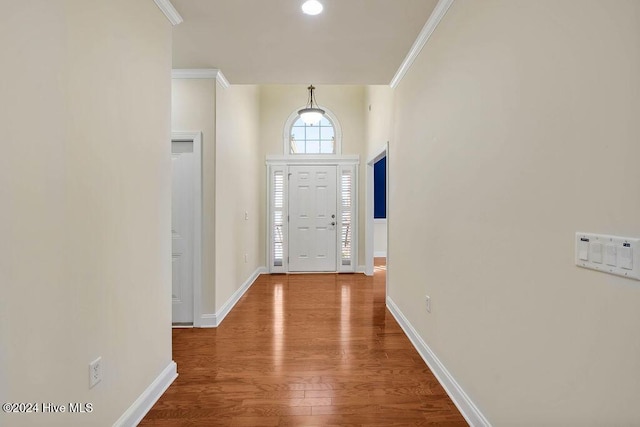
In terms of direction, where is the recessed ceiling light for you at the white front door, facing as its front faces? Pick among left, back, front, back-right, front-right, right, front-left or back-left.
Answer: front

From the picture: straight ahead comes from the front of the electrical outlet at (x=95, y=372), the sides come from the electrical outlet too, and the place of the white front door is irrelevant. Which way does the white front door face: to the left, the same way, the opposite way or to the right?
to the right

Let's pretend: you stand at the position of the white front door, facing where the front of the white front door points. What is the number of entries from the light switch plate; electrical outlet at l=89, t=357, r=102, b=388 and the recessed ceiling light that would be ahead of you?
3

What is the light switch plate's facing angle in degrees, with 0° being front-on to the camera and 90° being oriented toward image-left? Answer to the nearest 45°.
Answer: approximately 45°

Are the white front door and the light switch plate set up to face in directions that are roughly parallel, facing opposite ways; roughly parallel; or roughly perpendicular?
roughly perpendicular

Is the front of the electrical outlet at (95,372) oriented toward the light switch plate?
yes

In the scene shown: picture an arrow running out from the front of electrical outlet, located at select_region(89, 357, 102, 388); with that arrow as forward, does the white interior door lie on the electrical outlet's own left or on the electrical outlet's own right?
on the electrical outlet's own left

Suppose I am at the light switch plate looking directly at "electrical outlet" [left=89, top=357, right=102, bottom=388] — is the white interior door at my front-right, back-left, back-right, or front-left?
front-right

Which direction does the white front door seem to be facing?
toward the camera

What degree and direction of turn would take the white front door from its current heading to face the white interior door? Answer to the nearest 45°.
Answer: approximately 45° to its right

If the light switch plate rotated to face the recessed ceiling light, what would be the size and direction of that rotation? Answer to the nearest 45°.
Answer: approximately 45° to its right

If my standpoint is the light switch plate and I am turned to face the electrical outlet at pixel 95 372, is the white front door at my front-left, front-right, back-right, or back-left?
front-right

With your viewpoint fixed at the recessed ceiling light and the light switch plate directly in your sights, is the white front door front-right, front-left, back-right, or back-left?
back-left

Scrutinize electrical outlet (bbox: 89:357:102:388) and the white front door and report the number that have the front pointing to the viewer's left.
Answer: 0

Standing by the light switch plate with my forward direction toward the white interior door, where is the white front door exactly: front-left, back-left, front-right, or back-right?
front-right

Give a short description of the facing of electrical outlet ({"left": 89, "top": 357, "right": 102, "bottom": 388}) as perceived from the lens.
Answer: facing the viewer and to the right of the viewer

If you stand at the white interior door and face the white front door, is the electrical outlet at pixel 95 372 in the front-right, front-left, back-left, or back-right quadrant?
back-right

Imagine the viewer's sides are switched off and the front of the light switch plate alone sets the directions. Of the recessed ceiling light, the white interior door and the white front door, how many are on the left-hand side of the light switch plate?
0
